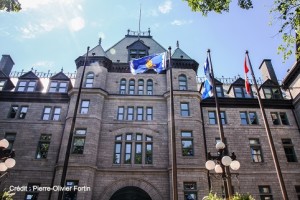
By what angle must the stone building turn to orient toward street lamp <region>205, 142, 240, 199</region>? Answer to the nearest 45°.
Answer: approximately 45° to its left

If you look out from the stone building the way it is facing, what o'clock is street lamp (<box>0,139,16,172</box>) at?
The street lamp is roughly at 1 o'clock from the stone building.

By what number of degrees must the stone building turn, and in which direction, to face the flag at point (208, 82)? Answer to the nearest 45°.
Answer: approximately 45° to its left

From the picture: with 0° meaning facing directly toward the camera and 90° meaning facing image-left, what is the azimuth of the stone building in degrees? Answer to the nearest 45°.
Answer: approximately 0°
